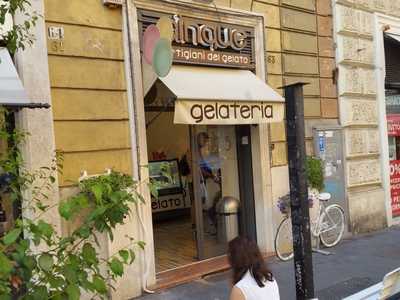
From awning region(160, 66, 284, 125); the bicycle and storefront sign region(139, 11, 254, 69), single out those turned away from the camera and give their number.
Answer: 0

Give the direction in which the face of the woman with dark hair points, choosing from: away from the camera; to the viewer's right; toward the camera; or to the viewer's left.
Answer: away from the camera

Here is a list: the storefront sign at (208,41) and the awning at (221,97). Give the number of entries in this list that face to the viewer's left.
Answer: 0

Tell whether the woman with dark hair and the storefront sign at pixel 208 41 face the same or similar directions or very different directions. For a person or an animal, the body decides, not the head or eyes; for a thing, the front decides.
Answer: very different directions

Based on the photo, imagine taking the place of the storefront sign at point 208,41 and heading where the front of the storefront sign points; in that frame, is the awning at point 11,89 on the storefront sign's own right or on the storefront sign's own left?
on the storefront sign's own right

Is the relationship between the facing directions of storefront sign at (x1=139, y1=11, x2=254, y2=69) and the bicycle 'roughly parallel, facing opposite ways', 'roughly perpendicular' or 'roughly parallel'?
roughly perpendicular

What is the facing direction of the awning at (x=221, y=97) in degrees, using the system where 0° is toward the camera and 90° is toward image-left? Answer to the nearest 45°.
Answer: approximately 315°

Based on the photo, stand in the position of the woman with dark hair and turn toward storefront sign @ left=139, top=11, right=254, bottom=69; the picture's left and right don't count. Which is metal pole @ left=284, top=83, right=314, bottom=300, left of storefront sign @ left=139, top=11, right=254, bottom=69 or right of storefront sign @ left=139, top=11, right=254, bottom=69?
right

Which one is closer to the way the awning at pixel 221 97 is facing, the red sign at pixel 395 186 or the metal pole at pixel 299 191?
the metal pole

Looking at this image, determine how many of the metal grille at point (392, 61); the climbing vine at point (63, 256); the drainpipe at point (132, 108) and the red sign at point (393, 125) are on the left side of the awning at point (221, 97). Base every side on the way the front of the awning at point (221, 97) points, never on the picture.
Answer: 2

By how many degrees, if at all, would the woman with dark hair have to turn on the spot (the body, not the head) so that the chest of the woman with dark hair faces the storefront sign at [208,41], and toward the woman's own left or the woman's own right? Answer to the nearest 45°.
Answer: approximately 45° to the woman's own right

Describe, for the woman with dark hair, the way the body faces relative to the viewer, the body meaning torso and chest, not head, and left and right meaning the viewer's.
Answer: facing away from the viewer and to the left of the viewer
